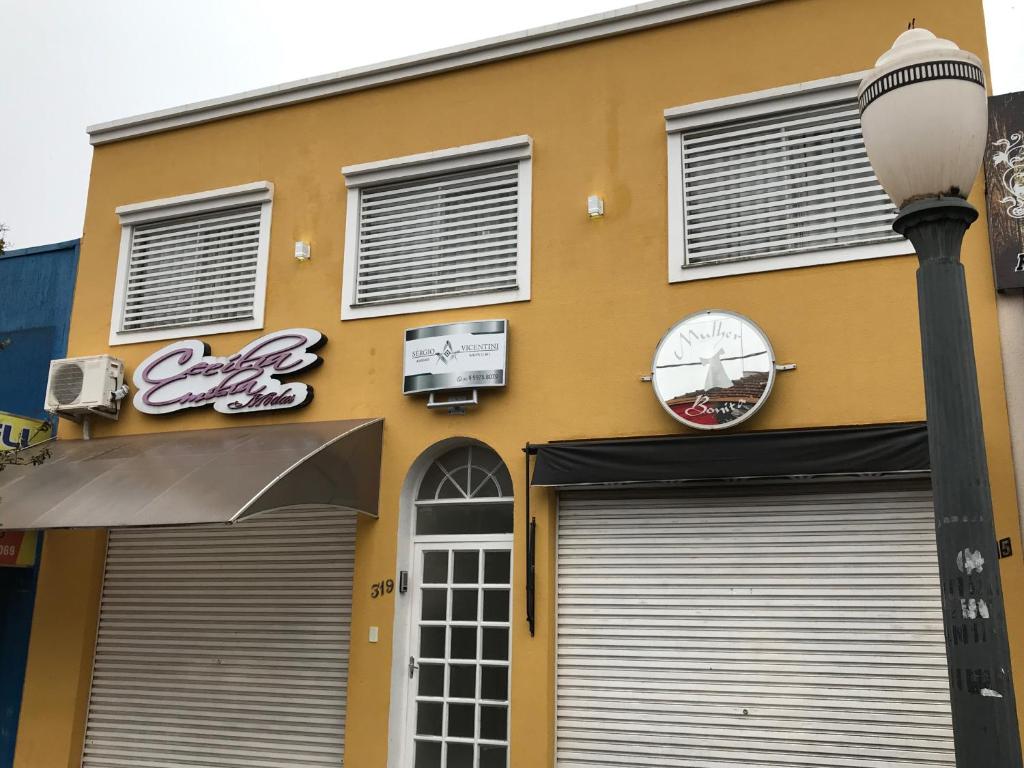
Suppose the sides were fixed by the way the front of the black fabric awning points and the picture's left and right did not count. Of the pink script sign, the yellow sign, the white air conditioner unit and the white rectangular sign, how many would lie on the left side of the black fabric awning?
0

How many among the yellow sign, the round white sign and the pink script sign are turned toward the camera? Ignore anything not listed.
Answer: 3

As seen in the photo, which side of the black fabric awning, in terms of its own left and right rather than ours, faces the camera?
front

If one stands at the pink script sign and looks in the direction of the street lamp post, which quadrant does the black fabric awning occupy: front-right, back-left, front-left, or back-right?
front-left

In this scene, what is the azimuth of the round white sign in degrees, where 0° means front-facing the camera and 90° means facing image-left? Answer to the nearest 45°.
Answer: approximately 0°

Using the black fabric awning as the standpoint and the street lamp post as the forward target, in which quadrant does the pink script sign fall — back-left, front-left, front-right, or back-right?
back-right

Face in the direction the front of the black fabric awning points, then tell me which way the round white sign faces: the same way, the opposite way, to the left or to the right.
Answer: the same way

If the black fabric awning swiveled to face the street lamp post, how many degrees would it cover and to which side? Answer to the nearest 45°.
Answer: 0° — it already faces it

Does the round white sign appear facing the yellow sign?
no

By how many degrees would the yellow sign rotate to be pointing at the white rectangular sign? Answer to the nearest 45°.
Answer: approximately 45° to its left

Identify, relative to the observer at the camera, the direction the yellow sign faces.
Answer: facing the viewer

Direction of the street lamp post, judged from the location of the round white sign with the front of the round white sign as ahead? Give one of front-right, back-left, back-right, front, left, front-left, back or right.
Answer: front

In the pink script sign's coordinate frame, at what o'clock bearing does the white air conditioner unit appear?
The white air conditioner unit is roughly at 4 o'clock from the pink script sign.

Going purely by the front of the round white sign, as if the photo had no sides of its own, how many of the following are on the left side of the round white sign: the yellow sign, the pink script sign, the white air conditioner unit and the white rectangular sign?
0

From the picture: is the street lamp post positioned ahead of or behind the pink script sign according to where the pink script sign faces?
ahead

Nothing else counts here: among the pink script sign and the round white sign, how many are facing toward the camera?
2

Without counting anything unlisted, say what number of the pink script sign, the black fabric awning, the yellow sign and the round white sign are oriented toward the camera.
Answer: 4
